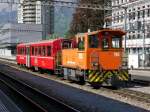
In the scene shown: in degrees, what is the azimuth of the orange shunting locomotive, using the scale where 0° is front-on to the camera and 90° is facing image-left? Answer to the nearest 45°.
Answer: approximately 315°
